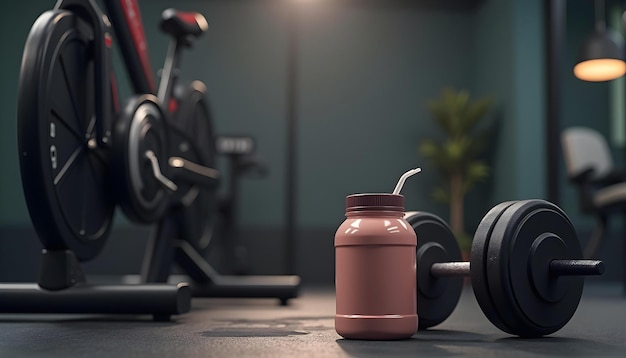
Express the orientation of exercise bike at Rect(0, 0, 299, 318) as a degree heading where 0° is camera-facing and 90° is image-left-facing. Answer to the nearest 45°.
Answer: approximately 45°

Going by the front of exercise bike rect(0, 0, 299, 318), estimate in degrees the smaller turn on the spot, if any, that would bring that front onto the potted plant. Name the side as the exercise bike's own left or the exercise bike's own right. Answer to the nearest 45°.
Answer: approximately 180°

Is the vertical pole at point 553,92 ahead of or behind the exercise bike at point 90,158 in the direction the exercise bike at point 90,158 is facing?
behind

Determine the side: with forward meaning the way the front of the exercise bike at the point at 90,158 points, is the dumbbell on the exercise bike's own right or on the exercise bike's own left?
on the exercise bike's own left

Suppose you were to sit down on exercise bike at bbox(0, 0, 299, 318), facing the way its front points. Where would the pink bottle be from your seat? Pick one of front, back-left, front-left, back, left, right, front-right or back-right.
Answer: left
